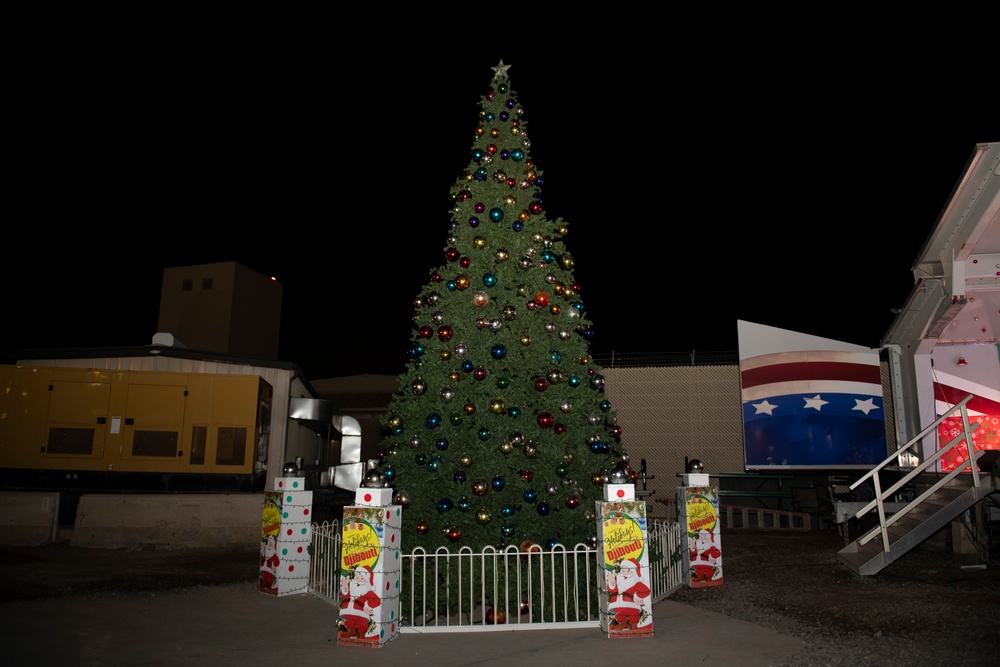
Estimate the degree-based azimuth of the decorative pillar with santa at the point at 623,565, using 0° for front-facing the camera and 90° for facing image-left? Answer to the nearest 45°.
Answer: approximately 0°

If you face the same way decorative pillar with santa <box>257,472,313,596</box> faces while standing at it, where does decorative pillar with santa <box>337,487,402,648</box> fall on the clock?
decorative pillar with santa <box>337,487,402,648</box> is roughly at 10 o'clock from decorative pillar with santa <box>257,472,313,596</box>.

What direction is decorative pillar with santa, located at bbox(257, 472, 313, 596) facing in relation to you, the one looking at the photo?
facing the viewer and to the left of the viewer

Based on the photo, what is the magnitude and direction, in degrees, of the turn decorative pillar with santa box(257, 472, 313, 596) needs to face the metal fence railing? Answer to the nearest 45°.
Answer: approximately 90° to its left

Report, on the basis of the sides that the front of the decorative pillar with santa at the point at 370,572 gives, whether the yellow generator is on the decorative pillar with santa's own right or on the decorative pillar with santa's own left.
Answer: on the decorative pillar with santa's own right

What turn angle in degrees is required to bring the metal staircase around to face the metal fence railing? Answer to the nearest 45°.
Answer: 0° — it already faces it

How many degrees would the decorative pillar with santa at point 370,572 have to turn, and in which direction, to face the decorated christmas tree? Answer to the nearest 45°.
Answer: approximately 180°

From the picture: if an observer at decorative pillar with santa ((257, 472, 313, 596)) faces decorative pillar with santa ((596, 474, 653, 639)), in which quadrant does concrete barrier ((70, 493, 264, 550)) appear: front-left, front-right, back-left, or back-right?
back-left

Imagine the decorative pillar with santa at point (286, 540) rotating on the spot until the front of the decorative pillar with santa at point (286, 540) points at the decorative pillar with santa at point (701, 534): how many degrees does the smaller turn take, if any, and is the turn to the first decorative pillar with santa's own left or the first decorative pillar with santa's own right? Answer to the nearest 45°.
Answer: approximately 135° to the first decorative pillar with santa's own left

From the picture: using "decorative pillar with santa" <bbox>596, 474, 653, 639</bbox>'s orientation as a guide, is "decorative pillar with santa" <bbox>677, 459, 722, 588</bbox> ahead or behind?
behind

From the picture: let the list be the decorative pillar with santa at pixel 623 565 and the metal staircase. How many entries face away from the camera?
0

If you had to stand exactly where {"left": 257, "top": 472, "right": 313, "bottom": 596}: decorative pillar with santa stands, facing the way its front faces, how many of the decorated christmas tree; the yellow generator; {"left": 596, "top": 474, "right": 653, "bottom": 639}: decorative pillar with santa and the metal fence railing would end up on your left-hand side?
3

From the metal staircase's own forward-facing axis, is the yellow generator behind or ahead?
ahead

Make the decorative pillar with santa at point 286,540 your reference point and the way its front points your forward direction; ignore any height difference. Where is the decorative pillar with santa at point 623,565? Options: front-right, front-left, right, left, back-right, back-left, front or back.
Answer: left
